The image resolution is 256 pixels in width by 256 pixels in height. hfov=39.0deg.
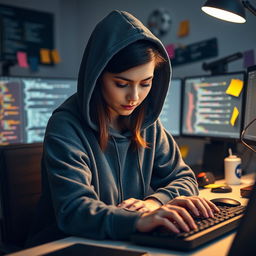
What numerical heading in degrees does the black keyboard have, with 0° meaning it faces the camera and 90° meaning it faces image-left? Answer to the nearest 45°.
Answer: approximately 135°

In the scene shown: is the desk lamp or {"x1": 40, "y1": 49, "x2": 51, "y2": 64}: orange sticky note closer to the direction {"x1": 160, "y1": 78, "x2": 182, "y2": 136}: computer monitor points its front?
the desk lamp

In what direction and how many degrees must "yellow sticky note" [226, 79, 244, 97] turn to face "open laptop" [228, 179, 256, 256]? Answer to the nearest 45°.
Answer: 0° — it already faces it

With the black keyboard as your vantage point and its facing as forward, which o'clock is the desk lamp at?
The desk lamp is roughly at 2 o'clock from the black keyboard.

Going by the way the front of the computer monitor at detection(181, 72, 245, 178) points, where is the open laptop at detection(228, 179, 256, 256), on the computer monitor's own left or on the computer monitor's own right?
on the computer monitor's own left

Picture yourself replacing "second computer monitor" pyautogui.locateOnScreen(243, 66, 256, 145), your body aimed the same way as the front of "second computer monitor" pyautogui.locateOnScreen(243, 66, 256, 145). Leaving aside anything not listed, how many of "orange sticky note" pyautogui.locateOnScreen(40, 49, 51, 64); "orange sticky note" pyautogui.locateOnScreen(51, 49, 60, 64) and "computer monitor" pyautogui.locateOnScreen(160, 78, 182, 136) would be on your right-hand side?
3

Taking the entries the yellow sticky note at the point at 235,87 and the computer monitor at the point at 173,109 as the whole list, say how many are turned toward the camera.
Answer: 2

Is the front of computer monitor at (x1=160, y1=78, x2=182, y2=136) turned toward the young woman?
yes

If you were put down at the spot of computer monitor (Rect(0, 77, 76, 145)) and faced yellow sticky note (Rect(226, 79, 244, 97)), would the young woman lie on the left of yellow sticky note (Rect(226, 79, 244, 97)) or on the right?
right

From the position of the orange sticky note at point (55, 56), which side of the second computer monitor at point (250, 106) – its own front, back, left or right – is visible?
right

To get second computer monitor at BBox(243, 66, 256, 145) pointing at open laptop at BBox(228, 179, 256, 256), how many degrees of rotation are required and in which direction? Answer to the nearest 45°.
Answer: approximately 45° to its left
